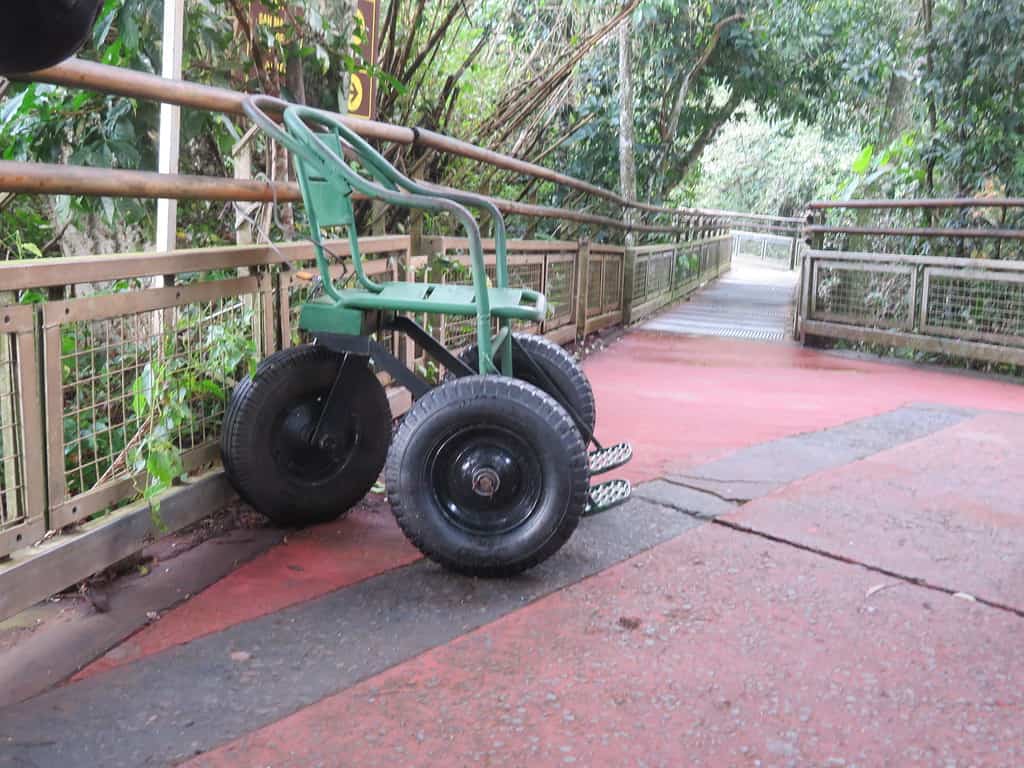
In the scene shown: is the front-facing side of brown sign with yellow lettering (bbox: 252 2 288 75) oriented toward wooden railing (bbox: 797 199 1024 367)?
no

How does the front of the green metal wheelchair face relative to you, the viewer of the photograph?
facing to the right of the viewer

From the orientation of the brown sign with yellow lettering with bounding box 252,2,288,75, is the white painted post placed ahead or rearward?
ahead

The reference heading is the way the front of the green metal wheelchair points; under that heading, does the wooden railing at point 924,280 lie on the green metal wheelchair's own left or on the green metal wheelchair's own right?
on the green metal wheelchair's own left

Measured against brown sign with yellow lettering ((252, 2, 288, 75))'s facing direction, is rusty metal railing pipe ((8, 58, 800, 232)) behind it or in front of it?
in front

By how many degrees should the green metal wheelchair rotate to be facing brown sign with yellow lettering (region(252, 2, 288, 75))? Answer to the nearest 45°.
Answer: approximately 135° to its left

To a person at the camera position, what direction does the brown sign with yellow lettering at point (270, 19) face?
facing the viewer

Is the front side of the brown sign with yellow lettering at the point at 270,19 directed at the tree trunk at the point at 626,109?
no

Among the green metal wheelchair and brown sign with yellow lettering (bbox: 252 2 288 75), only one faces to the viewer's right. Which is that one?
the green metal wheelchair

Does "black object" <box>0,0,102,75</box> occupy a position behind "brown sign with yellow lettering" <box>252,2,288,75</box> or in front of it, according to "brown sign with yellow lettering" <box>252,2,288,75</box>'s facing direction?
in front

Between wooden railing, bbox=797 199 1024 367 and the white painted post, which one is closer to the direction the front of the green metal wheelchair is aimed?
the wooden railing

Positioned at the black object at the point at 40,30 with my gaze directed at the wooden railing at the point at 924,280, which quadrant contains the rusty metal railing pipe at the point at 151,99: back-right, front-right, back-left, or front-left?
front-left

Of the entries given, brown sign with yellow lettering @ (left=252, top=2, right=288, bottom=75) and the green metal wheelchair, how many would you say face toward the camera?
1

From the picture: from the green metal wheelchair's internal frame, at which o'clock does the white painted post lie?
The white painted post is roughly at 7 o'clock from the green metal wheelchair.

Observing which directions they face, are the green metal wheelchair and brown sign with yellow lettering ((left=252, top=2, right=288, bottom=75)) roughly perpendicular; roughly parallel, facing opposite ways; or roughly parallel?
roughly perpendicular
